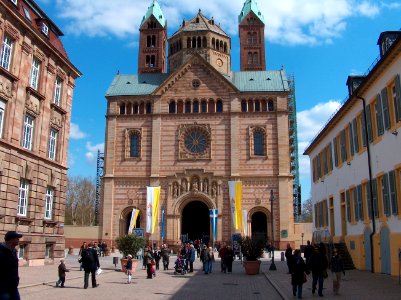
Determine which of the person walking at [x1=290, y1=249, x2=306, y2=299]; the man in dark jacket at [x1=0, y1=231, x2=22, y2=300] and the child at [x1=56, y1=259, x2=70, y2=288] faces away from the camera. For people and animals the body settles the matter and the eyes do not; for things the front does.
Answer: the person walking

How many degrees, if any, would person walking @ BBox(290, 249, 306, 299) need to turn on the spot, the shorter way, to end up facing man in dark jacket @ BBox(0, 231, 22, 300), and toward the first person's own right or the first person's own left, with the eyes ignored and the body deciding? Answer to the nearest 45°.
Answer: approximately 135° to the first person's own left

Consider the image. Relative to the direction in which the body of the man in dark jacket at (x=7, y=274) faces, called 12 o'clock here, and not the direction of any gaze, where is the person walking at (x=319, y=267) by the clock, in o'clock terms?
The person walking is roughly at 11 o'clock from the man in dark jacket.

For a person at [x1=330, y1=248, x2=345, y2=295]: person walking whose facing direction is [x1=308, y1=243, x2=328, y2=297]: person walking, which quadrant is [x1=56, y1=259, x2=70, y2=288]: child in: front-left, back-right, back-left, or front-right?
front-right

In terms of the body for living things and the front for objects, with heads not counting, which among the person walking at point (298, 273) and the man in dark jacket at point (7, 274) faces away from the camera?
the person walking

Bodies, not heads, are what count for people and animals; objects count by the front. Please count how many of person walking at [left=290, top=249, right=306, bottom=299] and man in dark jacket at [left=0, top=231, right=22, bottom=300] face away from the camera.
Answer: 1

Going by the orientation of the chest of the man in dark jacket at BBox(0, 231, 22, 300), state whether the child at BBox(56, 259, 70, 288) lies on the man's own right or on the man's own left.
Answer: on the man's own left

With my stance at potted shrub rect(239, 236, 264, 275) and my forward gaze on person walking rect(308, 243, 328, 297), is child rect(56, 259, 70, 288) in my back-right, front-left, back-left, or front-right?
front-right

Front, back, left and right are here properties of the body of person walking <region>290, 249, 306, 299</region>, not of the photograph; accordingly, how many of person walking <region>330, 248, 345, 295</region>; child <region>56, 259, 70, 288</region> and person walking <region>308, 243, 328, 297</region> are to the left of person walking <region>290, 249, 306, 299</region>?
1

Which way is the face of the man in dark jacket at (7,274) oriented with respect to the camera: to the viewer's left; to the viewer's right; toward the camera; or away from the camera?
to the viewer's right

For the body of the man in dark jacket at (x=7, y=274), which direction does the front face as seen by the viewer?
to the viewer's right
